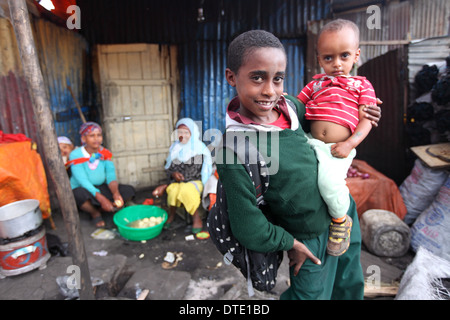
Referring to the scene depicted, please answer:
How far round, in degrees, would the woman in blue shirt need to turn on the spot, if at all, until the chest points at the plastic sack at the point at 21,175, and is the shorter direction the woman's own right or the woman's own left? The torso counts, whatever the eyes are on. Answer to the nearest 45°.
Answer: approximately 90° to the woman's own right

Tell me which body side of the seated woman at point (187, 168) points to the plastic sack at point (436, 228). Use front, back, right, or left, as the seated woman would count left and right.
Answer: left

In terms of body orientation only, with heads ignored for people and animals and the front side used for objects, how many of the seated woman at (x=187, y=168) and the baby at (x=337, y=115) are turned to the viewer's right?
0

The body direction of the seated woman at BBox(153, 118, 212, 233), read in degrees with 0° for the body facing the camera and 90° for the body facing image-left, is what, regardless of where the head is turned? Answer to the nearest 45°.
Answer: approximately 45°

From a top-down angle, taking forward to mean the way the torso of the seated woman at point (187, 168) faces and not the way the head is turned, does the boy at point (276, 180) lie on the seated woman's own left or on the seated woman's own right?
on the seated woman's own left

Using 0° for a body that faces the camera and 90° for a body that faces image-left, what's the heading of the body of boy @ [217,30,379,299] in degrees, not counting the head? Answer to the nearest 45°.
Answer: approximately 315°

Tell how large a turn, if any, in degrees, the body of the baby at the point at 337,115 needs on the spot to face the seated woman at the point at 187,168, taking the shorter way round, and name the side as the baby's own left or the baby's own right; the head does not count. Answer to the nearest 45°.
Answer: approximately 135° to the baby's own right

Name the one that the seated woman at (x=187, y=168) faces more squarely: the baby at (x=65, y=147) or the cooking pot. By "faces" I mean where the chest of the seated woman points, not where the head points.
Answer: the cooking pot

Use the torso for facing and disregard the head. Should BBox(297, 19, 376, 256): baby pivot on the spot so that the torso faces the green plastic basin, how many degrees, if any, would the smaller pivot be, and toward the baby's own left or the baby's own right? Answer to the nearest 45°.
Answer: approximately 135° to the baby's own right
